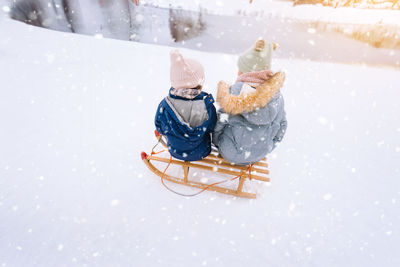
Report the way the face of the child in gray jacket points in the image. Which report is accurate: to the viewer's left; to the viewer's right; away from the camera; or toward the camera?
away from the camera

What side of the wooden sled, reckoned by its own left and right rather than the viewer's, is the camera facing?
left

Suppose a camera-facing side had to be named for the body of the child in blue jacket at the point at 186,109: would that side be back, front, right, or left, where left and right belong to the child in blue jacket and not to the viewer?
back

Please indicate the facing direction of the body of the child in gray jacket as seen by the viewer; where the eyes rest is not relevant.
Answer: away from the camera
